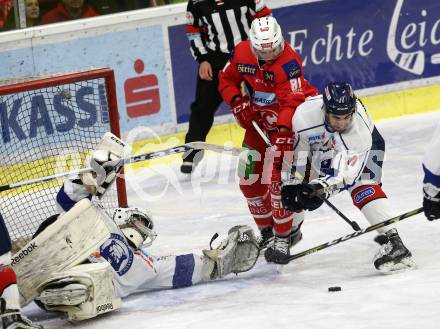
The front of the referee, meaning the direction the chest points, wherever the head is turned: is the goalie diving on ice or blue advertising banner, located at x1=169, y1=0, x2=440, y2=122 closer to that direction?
the goalie diving on ice

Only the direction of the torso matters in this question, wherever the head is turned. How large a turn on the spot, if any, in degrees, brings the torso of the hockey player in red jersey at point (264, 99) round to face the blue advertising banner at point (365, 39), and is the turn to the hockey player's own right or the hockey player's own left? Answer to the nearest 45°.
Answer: approximately 180°

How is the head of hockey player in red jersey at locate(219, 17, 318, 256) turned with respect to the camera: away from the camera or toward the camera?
toward the camera

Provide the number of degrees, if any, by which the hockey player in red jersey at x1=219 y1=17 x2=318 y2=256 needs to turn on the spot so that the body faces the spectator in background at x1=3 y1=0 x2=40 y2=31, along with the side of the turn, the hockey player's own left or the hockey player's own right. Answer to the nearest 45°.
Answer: approximately 135° to the hockey player's own right

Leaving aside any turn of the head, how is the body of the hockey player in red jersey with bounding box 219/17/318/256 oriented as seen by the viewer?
toward the camera

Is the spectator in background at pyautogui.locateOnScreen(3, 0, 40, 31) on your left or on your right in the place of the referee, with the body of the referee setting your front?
on your right

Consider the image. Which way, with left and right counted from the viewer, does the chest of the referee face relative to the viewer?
facing the viewer

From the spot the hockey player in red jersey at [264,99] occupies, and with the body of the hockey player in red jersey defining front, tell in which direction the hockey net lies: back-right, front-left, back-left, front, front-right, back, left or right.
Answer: right

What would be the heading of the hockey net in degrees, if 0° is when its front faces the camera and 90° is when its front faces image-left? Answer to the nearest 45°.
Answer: approximately 315°

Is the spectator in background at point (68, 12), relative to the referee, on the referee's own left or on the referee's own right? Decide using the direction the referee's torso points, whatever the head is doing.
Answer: on the referee's own right

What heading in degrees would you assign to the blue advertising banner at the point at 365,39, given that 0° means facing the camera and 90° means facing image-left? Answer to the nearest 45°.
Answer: approximately 315°
